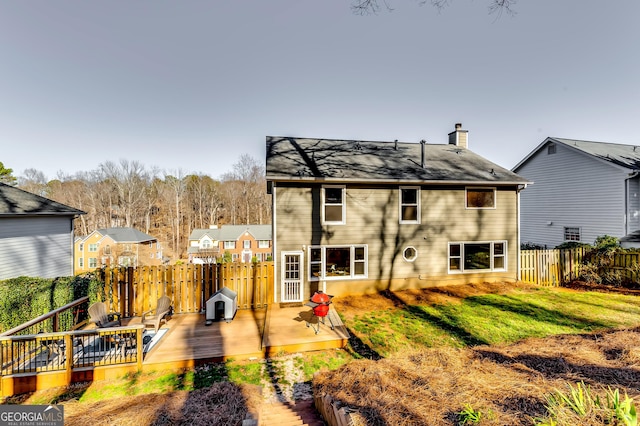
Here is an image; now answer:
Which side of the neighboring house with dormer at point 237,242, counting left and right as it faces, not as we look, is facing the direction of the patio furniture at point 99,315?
front

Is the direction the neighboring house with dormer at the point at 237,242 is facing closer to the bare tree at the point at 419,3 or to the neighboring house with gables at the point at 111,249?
the bare tree

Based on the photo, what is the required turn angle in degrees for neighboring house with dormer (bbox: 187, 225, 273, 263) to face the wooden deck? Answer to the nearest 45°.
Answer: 0° — it already faces it

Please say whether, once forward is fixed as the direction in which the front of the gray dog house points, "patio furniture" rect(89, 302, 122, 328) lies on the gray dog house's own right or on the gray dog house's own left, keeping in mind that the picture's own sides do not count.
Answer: on the gray dog house's own right

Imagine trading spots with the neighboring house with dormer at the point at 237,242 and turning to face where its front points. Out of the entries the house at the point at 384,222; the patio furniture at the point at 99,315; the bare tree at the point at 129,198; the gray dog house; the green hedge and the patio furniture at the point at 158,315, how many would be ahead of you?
5

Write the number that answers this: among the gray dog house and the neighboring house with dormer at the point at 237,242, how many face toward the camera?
2

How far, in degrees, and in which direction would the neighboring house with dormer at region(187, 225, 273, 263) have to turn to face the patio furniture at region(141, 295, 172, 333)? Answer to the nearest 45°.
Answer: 0° — it already faces it

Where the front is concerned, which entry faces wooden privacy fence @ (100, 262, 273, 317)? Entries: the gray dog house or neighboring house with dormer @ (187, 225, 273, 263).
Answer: the neighboring house with dormer

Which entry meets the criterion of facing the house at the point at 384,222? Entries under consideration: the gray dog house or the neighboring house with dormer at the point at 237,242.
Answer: the neighboring house with dormer

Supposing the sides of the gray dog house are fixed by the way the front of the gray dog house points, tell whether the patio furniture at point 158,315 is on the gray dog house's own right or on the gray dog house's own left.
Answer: on the gray dog house's own right
